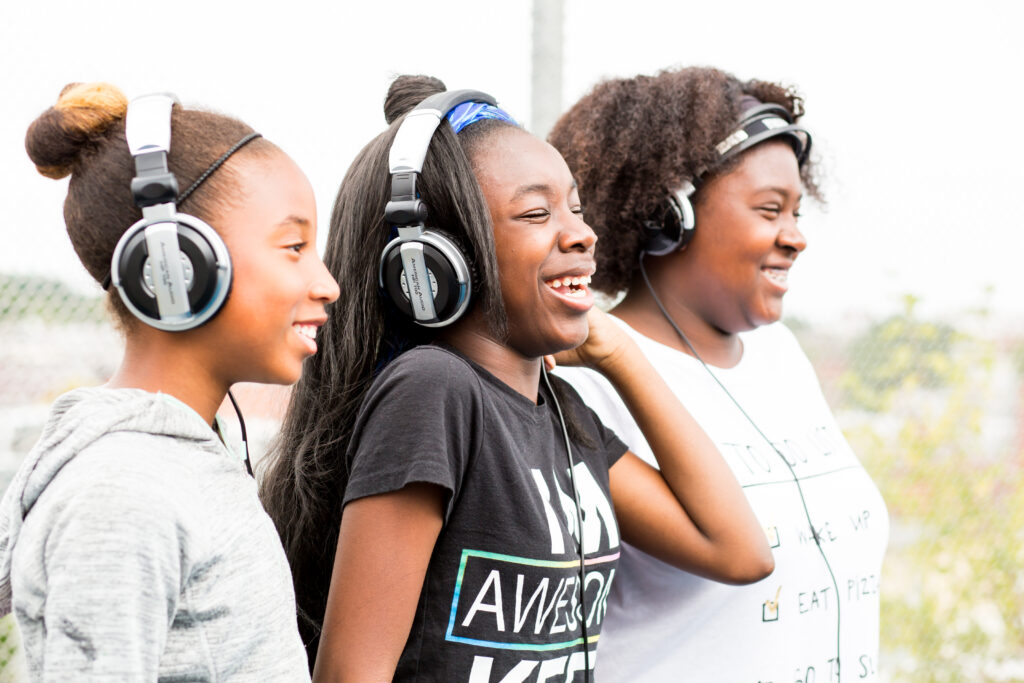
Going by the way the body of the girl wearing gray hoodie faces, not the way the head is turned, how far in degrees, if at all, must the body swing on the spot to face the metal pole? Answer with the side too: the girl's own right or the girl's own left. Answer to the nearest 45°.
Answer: approximately 45° to the girl's own left

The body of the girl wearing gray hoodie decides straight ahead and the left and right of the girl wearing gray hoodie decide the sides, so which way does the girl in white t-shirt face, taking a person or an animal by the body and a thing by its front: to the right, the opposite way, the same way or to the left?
to the right

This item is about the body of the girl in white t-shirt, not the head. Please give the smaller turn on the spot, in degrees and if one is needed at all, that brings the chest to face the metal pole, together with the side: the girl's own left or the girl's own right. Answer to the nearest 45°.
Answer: approximately 180°

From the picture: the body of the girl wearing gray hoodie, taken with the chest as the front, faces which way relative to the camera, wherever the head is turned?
to the viewer's right

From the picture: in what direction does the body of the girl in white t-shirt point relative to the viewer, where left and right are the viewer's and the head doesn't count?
facing the viewer and to the right of the viewer

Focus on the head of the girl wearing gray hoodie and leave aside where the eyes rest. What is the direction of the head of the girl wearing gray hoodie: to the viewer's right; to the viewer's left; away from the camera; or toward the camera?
to the viewer's right

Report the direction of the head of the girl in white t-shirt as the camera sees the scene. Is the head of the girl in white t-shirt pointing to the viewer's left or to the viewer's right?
to the viewer's right
